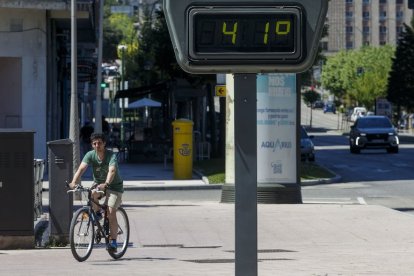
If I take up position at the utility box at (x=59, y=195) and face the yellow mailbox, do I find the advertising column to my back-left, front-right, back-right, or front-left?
front-right

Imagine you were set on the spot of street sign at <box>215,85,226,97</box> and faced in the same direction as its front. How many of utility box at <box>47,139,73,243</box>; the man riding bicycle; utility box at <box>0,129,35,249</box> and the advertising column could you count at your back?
0

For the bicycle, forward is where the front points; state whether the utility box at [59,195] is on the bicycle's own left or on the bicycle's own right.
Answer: on the bicycle's own right

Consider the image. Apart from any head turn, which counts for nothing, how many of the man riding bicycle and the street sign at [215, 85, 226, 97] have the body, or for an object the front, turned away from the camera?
0

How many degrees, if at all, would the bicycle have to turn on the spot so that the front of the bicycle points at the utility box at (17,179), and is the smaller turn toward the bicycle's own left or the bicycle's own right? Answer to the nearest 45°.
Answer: approximately 90° to the bicycle's own right

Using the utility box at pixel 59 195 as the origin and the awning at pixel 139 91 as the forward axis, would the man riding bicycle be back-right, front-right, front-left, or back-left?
back-right

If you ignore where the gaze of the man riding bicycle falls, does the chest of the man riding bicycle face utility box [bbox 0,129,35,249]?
no

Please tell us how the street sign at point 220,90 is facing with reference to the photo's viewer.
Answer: facing the viewer

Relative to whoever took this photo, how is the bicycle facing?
facing the viewer and to the left of the viewer

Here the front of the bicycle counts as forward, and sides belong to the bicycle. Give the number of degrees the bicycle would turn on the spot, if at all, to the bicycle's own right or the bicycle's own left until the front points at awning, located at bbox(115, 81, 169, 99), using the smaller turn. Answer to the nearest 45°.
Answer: approximately 135° to the bicycle's own right

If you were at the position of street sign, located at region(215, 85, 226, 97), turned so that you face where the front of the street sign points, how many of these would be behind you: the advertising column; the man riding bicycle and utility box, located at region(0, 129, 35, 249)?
0

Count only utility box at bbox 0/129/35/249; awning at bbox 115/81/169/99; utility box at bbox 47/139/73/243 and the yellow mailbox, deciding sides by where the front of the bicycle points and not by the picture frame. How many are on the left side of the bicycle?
0

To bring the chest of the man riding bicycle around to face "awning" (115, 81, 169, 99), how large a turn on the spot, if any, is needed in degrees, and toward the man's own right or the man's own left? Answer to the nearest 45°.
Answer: approximately 135° to the man's own right

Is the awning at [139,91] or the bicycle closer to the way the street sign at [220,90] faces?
the bicycle

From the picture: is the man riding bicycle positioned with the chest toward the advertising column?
no

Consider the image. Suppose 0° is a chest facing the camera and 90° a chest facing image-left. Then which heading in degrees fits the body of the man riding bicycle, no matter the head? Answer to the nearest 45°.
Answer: approximately 45°
